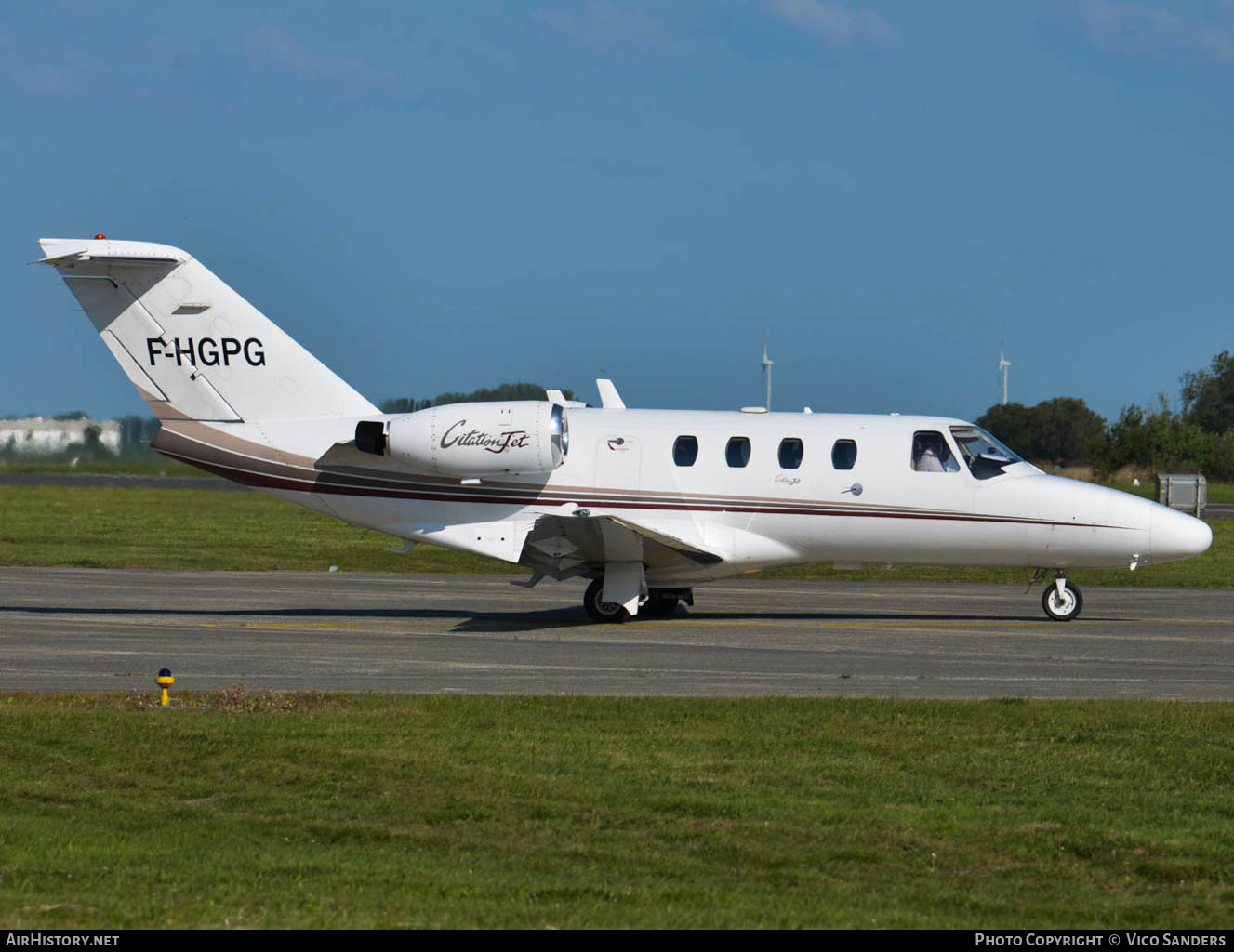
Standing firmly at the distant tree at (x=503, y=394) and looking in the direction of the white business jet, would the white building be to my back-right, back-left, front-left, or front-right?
back-right

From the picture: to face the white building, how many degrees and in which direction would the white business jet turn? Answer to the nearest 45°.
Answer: approximately 135° to its left

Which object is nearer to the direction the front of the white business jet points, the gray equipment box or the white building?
the gray equipment box

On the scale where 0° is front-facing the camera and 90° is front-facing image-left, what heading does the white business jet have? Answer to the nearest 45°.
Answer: approximately 270°

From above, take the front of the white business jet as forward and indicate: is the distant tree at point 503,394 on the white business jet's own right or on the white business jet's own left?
on the white business jet's own left

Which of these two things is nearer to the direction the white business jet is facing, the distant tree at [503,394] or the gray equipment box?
the gray equipment box
